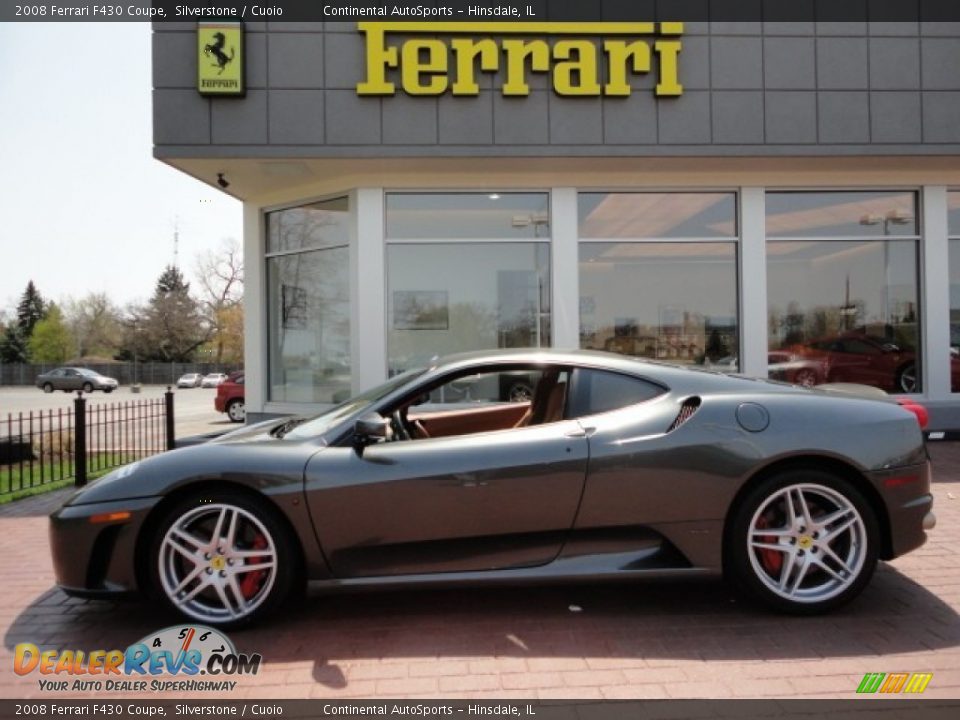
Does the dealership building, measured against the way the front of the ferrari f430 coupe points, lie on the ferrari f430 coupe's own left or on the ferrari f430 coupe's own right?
on the ferrari f430 coupe's own right

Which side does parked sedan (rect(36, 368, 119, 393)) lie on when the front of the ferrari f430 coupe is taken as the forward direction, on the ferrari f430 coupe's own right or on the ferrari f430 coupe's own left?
on the ferrari f430 coupe's own right

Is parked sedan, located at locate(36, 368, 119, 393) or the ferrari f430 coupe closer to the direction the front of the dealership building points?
the ferrari f430 coupe

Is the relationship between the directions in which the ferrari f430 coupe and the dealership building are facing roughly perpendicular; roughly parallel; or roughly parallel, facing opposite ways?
roughly perpendicular

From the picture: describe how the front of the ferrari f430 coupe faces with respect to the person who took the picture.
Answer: facing to the left of the viewer

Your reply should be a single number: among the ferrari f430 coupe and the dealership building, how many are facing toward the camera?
1

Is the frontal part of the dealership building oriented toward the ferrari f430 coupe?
yes

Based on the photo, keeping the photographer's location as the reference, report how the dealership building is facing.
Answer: facing the viewer
